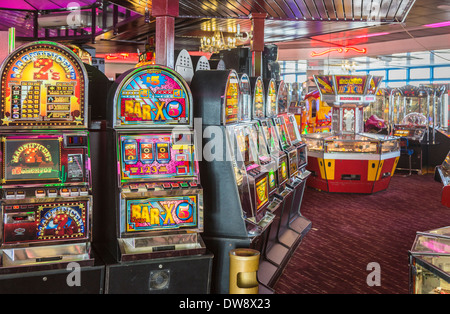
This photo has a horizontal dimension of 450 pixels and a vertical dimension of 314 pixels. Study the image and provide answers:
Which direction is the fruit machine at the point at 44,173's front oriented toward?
toward the camera

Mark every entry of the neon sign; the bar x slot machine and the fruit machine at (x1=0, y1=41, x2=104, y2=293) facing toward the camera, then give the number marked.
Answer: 3

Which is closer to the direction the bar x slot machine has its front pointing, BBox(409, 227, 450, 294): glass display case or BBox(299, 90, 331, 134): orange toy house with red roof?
the glass display case

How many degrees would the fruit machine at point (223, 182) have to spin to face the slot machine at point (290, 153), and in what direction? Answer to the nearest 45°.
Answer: approximately 135° to its left

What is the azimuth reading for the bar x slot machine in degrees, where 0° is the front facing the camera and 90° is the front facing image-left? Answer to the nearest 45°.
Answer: approximately 0°

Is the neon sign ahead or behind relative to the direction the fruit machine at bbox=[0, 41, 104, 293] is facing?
behind

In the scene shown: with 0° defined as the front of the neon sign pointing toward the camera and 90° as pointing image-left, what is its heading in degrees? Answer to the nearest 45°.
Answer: approximately 0°

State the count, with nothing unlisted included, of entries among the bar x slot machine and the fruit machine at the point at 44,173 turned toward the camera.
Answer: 2

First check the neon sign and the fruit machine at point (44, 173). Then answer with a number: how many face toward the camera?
2

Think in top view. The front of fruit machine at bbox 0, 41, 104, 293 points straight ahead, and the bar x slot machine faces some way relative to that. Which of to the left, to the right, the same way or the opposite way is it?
the same way

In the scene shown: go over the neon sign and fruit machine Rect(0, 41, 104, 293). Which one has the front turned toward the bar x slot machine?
the neon sign
